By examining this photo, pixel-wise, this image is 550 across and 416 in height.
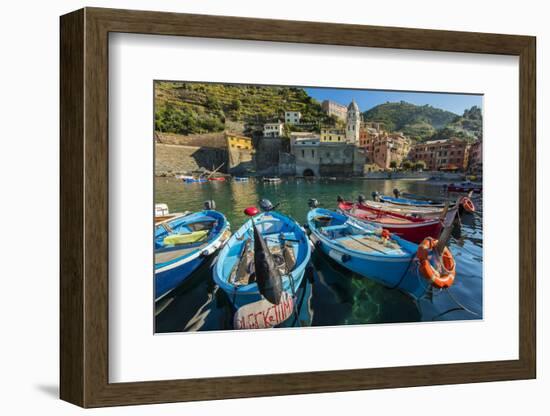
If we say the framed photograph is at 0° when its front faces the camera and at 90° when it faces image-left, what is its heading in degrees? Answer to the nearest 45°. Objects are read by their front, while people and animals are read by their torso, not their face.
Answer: approximately 315°
